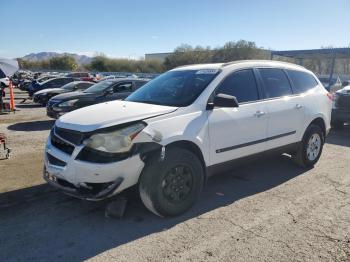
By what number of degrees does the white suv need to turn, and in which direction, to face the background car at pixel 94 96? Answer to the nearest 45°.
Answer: approximately 90° to its right

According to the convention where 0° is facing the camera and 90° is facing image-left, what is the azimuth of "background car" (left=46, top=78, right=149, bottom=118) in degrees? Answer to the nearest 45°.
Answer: approximately 45°

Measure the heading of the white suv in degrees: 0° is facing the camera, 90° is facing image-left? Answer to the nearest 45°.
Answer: approximately 45°

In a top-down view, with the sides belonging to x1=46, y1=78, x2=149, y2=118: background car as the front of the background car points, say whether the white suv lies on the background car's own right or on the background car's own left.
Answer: on the background car's own left
